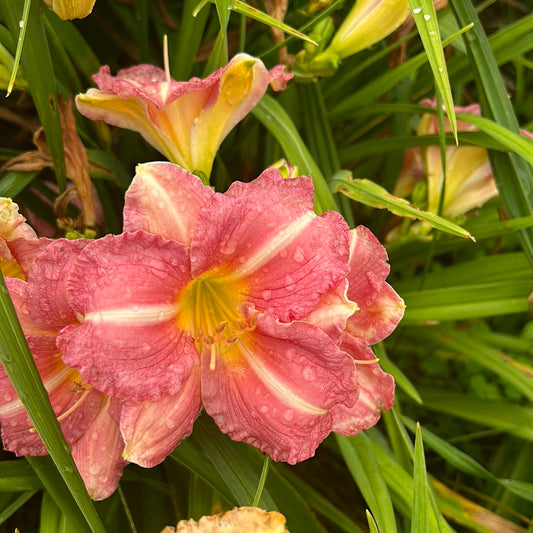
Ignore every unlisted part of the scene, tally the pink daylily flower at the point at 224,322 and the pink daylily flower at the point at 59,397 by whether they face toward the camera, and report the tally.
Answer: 2

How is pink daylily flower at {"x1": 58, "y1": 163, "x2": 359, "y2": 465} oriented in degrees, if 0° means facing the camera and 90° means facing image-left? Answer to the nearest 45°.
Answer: approximately 0°

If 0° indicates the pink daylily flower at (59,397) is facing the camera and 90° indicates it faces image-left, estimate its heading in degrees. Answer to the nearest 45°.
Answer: approximately 0°
